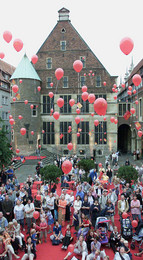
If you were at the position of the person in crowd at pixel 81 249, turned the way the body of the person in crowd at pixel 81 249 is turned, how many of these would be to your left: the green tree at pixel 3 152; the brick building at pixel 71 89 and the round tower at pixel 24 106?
0

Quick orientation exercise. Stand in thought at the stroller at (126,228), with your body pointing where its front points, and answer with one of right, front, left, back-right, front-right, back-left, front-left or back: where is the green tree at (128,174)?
back

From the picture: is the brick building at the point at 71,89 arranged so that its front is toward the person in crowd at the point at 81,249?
yes

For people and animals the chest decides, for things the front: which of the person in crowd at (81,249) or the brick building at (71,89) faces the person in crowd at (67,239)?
the brick building

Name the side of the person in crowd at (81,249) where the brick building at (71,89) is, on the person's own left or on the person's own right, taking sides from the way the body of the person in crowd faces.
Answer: on the person's own right

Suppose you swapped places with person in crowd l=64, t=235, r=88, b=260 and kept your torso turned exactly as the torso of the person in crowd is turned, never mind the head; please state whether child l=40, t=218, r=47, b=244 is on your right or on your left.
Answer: on your right

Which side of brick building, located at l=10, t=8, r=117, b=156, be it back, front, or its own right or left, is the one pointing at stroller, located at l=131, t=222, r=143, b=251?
front

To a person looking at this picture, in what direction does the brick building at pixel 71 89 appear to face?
facing the viewer

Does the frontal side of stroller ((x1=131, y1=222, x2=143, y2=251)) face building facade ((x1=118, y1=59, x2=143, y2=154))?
no

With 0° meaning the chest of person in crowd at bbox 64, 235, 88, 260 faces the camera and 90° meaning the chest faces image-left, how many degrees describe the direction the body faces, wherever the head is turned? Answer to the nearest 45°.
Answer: approximately 45°

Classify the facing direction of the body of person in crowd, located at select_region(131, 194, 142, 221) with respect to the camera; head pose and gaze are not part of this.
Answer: toward the camera

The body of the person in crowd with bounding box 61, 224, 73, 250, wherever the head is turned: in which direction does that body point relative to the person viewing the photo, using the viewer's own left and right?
facing the viewer and to the left of the viewer

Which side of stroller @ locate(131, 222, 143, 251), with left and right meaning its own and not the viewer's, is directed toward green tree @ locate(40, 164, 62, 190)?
right
